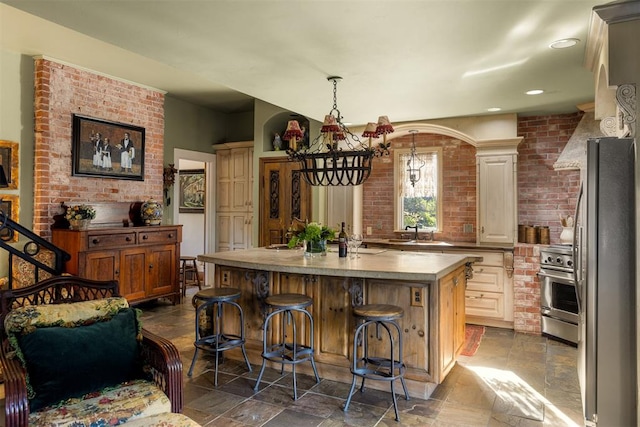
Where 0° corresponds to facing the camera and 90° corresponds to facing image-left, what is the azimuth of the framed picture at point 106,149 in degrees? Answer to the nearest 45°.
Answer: approximately 315°

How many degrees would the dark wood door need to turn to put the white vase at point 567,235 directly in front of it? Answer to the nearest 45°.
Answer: approximately 45° to its left

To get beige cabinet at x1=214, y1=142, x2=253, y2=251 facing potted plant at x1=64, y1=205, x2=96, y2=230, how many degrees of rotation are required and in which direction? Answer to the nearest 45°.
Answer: approximately 45° to its right

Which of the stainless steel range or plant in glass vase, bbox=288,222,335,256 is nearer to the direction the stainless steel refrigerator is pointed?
the plant in glass vase

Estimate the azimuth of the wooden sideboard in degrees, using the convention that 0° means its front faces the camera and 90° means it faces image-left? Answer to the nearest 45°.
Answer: approximately 315°

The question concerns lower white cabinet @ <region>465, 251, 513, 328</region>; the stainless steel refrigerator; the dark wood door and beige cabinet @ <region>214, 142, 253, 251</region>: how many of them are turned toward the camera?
3

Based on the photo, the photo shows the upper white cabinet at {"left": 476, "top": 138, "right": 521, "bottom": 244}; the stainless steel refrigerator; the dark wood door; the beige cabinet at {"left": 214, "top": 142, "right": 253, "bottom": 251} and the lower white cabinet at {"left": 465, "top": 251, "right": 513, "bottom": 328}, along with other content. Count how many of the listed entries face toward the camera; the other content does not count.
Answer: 4

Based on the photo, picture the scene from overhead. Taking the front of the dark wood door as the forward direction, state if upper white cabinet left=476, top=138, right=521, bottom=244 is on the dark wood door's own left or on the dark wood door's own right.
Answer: on the dark wood door's own left
